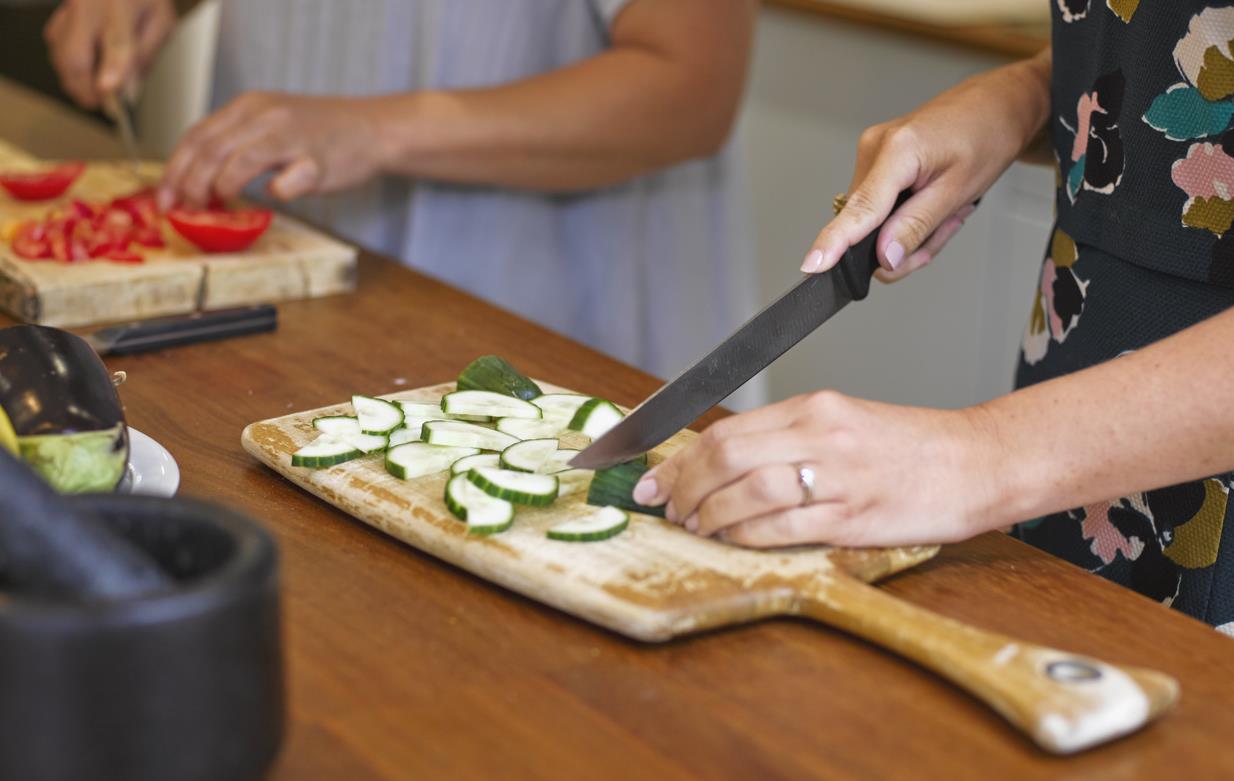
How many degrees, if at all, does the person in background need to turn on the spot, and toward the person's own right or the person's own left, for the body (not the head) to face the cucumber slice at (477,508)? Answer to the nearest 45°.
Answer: approximately 45° to the person's own left

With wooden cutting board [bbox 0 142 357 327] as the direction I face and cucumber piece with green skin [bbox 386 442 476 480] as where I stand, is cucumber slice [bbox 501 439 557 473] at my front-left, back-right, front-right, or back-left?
back-right

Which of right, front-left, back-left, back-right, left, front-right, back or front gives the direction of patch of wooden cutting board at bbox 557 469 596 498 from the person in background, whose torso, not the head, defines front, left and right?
front-left

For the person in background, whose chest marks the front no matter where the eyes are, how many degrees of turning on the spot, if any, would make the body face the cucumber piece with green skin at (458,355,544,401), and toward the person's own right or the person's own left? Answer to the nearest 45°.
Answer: approximately 45° to the person's own left

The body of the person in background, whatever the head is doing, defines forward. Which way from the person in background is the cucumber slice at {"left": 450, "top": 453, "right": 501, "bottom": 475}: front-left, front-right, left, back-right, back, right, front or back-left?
front-left

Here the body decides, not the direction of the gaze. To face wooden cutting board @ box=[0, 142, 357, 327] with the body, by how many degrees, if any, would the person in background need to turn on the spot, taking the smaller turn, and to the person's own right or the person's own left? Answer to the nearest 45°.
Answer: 0° — they already face it

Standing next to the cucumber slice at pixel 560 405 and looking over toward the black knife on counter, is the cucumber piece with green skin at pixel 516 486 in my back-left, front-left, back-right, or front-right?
back-left

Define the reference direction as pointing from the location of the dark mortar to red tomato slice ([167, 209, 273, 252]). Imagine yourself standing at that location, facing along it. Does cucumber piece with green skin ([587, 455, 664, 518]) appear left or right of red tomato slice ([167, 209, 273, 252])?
right

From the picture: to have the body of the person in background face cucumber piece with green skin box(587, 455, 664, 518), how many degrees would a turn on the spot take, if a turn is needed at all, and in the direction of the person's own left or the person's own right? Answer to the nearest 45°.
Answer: approximately 45° to the person's own left

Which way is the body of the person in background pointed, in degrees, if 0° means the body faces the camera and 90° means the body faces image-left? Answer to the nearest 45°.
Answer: approximately 45°
